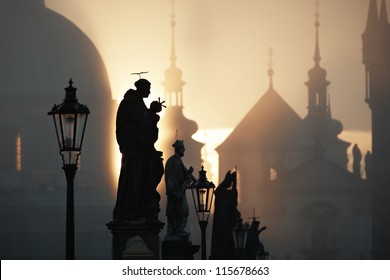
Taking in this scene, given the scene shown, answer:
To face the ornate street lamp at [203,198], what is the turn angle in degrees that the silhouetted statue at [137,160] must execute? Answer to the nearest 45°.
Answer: approximately 90° to its left

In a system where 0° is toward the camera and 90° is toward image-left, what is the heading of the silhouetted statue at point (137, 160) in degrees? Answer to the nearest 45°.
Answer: approximately 270°

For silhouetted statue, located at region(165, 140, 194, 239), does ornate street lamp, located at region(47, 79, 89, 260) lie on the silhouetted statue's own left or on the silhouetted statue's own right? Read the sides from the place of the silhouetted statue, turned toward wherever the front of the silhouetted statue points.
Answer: on the silhouetted statue's own right

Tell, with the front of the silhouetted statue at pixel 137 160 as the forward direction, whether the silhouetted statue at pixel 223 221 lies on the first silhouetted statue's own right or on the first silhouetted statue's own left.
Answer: on the first silhouetted statue's own left

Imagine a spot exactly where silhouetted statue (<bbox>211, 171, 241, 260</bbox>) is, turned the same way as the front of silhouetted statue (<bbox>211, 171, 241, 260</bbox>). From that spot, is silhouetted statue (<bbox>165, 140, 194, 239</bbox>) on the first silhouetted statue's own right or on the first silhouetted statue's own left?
on the first silhouetted statue's own right

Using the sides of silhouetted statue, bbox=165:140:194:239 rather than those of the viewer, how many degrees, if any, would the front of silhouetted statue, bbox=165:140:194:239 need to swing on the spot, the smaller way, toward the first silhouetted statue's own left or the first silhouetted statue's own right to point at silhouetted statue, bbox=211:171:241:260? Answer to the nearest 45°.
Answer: approximately 90° to the first silhouetted statue's own left
